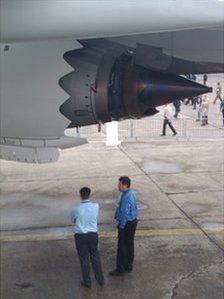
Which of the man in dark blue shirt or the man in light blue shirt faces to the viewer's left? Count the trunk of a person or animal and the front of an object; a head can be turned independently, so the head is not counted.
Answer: the man in dark blue shirt

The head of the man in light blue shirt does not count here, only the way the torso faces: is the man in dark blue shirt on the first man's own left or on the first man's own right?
on the first man's own right

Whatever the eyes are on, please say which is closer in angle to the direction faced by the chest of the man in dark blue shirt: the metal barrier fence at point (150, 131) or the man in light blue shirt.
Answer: the man in light blue shirt

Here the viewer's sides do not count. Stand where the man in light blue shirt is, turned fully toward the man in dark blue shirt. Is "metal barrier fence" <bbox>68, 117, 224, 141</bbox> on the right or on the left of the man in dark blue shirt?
left

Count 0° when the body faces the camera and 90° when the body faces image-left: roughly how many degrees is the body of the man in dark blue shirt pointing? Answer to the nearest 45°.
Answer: approximately 90°

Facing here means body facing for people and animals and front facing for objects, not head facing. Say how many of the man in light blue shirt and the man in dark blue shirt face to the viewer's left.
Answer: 1

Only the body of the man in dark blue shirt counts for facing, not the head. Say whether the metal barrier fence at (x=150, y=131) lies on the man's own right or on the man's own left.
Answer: on the man's own right

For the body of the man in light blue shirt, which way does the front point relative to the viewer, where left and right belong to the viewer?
facing away from the viewer

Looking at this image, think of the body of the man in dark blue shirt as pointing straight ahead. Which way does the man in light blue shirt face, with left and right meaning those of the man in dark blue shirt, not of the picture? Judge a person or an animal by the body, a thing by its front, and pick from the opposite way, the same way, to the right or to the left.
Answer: to the right
